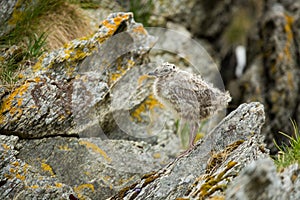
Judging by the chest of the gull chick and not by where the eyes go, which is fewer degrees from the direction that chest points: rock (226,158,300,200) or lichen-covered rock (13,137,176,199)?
the lichen-covered rock

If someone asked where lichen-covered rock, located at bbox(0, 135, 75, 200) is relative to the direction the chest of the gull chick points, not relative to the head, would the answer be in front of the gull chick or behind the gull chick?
in front

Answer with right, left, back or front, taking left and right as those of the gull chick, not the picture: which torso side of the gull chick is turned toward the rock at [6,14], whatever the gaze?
front

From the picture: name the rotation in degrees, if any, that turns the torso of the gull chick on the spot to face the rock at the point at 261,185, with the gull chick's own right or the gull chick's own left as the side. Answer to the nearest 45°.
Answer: approximately 90° to the gull chick's own left

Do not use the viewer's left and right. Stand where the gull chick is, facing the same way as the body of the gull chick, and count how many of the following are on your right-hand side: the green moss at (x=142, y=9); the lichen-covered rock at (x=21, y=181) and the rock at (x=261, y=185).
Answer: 1

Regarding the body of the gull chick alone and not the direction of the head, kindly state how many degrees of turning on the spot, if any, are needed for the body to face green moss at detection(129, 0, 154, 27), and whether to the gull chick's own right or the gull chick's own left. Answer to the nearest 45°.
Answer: approximately 90° to the gull chick's own right

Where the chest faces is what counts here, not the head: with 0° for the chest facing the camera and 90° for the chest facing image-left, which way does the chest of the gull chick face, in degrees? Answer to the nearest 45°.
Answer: approximately 90°

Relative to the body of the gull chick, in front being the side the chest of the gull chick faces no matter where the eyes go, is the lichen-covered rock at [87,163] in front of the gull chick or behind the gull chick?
in front

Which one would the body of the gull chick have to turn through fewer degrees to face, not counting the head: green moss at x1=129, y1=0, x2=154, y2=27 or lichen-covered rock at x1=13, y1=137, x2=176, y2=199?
the lichen-covered rock
